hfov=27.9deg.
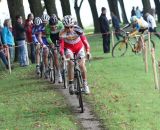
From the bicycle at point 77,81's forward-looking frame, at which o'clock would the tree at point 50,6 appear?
The tree is roughly at 6 o'clock from the bicycle.

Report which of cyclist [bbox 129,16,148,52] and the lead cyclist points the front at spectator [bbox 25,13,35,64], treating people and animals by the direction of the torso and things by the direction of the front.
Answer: the cyclist

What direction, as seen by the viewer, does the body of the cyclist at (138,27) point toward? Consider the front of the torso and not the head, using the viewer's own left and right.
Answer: facing to the left of the viewer

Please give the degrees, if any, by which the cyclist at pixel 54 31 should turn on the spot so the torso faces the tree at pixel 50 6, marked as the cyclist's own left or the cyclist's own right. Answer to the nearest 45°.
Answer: approximately 180°

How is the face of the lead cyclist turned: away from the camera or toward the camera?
toward the camera

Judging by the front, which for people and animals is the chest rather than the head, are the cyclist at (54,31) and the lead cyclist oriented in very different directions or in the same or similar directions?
same or similar directions

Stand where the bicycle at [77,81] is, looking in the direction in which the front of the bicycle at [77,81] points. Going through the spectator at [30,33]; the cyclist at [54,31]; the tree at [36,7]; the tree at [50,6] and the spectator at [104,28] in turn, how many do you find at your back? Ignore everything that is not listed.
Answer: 5

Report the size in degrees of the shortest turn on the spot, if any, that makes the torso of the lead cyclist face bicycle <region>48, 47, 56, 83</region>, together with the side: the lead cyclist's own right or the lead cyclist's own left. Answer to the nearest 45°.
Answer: approximately 180°

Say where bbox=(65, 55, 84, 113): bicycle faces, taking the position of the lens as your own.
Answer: facing the viewer

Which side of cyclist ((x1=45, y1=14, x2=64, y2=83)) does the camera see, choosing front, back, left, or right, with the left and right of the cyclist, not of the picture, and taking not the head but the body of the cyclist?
front

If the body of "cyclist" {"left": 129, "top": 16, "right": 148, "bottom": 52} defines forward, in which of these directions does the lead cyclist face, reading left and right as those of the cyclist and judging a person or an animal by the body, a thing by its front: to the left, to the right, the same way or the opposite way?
to the left

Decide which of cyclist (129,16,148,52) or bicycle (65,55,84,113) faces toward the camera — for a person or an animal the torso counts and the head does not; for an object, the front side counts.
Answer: the bicycle
